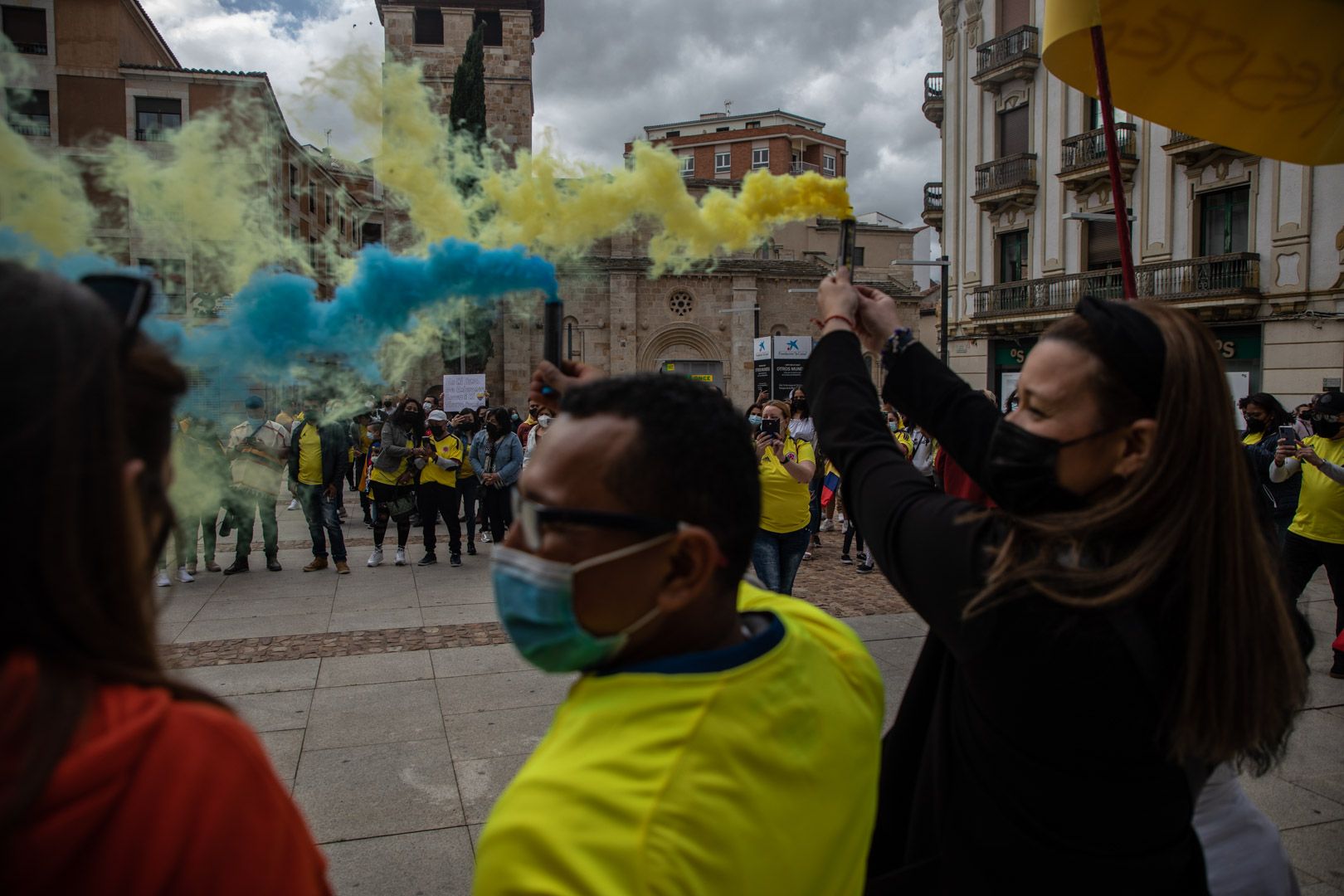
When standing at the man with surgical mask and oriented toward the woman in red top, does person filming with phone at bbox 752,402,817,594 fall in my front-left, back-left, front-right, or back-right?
back-right

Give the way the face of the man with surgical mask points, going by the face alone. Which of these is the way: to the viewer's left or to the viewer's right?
to the viewer's left

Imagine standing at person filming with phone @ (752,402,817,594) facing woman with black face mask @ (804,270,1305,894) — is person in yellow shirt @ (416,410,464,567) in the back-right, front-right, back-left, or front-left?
back-right

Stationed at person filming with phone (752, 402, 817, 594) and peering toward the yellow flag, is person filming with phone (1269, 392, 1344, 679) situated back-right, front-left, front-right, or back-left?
front-left

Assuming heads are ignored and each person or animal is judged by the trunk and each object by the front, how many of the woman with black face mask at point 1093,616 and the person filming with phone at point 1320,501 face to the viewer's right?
0

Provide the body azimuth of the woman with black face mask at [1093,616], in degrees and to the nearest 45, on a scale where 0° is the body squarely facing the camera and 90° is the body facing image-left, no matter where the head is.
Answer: approximately 135°

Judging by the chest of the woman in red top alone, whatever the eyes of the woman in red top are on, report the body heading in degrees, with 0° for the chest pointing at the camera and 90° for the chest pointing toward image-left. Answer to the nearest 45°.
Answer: approximately 225°

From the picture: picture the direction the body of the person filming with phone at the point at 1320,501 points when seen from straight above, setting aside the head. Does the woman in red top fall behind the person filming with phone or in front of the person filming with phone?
in front

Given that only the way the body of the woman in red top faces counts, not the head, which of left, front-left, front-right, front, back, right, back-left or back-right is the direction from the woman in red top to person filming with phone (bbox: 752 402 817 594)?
front

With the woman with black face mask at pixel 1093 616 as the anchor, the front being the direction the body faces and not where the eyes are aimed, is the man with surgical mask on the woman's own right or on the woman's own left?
on the woman's own left

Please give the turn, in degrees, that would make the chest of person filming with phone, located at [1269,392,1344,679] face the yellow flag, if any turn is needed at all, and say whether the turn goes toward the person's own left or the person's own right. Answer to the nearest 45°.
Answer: approximately 45° to the person's own left

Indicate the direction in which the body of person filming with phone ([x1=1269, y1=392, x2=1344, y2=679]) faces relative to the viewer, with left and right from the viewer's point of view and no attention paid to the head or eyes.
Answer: facing the viewer and to the left of the viewer

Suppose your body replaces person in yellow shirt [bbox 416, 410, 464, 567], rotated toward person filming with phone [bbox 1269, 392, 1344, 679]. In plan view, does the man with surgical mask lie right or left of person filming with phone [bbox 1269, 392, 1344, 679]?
right

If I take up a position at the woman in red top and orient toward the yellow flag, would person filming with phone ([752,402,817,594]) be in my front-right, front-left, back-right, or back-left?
front-left
